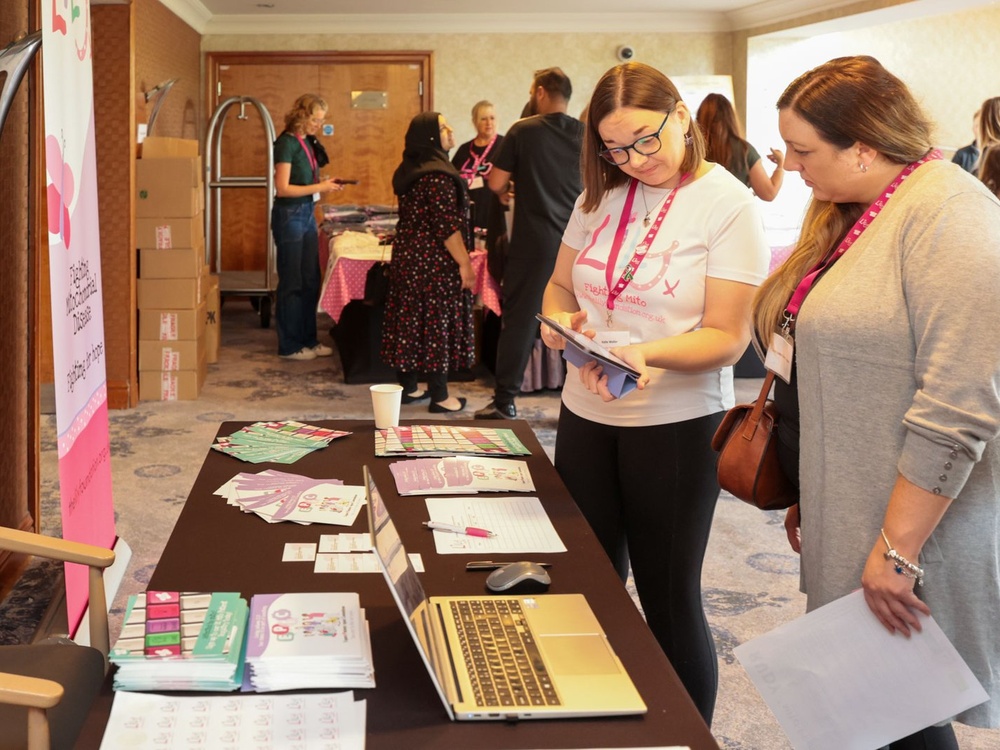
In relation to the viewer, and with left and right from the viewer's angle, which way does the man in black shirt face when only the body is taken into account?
facing away from the viewer and to the left of the viewer

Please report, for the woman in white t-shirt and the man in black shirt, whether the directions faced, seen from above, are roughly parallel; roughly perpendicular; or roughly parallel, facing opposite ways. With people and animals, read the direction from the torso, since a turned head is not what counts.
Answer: roughly perpendicular

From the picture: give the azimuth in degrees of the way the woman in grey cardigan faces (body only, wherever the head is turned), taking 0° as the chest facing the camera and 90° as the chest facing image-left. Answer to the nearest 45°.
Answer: approximately 90°

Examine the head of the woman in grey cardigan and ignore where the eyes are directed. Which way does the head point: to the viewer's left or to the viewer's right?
to the viewer's left

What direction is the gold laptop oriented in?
to the viewer's right

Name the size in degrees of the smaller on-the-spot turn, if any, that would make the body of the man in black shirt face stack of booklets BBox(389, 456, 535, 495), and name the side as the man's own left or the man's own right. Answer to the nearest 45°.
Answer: approximately 135° to the man's own left
